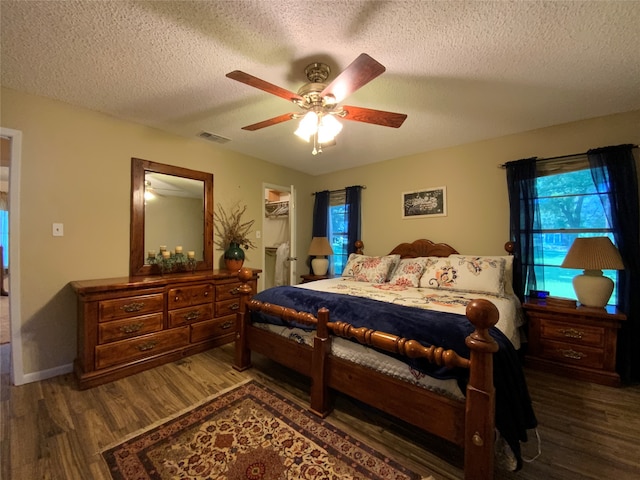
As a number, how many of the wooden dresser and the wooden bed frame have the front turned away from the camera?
0

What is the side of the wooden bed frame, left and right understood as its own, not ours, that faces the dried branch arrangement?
right

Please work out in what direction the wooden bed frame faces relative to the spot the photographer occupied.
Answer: facing the viewer and to the left of the viewer

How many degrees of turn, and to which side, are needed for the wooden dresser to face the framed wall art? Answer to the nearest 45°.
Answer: approximately 45° to its left

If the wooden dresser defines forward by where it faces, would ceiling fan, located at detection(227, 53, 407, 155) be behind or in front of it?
in front

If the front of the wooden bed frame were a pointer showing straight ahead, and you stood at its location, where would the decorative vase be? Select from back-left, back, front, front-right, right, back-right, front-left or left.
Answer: right

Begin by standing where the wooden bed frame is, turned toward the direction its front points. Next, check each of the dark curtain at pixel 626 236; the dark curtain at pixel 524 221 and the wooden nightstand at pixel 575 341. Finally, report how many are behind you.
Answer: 3

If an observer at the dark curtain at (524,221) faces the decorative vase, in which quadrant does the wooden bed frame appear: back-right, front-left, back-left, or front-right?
front-left

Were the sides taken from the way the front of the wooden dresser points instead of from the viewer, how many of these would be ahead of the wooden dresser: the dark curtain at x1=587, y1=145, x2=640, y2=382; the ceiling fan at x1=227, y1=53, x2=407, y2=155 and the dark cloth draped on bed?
3

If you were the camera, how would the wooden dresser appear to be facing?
facing the viewer and to the right of the viewer

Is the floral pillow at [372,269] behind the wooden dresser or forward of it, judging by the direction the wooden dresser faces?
forward

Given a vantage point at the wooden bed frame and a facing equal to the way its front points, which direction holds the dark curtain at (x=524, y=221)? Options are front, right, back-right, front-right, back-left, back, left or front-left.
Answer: back

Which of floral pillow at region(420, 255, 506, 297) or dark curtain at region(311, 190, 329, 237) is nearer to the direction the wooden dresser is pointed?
the floral pillow

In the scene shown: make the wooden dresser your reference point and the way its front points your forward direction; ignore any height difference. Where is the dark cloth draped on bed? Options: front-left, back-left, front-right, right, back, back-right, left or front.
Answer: front
